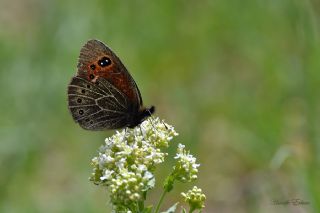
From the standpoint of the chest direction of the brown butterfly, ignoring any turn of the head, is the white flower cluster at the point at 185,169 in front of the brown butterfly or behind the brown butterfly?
in front

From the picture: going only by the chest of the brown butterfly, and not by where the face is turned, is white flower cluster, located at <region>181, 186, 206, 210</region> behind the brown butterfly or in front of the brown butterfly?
in front

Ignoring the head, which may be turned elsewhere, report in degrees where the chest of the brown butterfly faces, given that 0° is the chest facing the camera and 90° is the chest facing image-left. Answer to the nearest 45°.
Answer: approximately 270°
